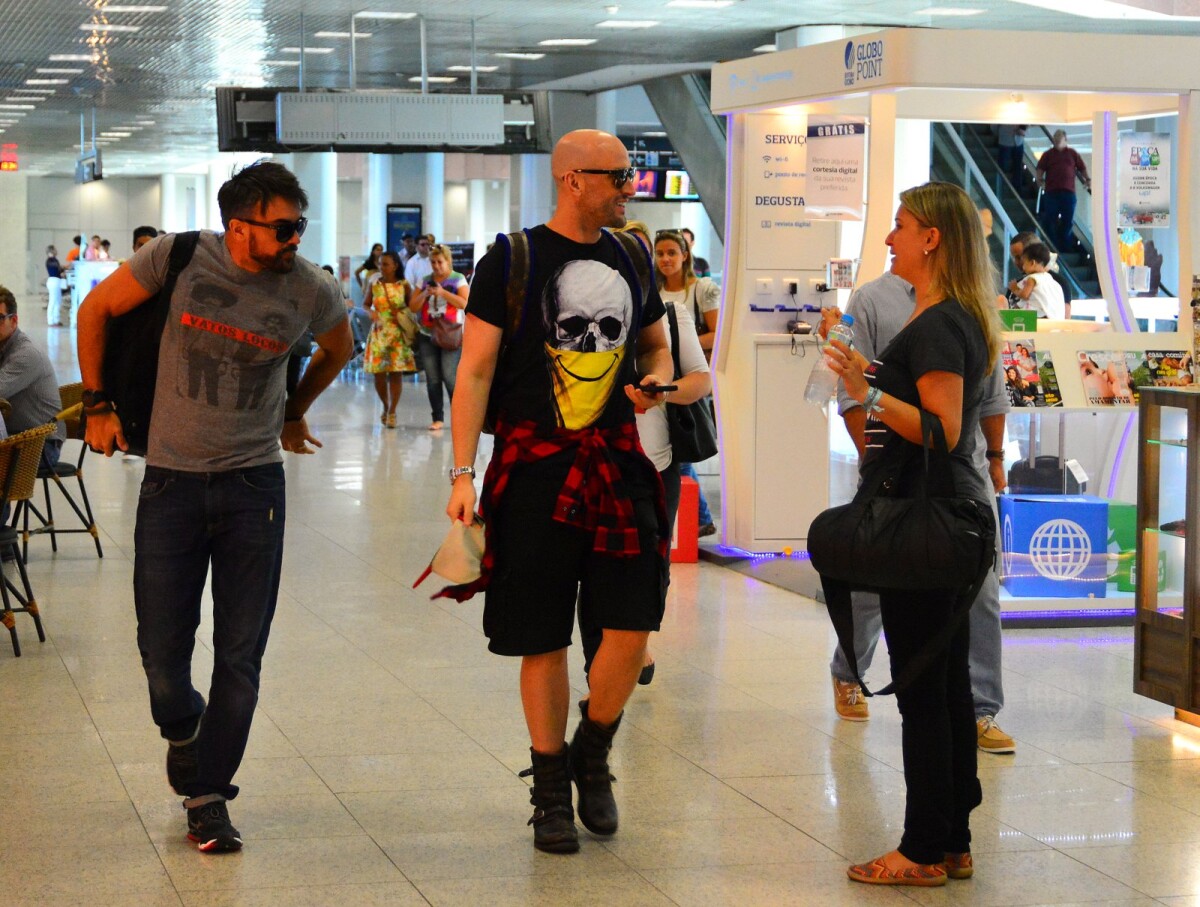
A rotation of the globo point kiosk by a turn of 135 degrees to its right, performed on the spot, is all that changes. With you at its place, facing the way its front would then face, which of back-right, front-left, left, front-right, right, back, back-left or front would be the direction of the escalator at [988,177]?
front

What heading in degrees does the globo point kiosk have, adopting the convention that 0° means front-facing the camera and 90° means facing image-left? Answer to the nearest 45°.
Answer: approximately 45°

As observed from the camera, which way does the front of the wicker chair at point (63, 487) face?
facing to the left of the viewer

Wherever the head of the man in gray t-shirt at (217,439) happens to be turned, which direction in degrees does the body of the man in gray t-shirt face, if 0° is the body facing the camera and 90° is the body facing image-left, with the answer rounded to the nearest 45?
approximately 0°

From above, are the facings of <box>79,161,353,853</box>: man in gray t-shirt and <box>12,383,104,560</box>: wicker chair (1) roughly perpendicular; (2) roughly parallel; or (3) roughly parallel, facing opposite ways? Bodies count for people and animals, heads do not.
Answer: roughly perpendicular

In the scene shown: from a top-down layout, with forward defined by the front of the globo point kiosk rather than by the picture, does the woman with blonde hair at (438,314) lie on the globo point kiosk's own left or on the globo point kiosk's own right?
on the globo point kiosk's own right

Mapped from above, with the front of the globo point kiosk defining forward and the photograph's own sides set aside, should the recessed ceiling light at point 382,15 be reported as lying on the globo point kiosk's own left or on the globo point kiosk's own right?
on the globo point kiosk's own right
